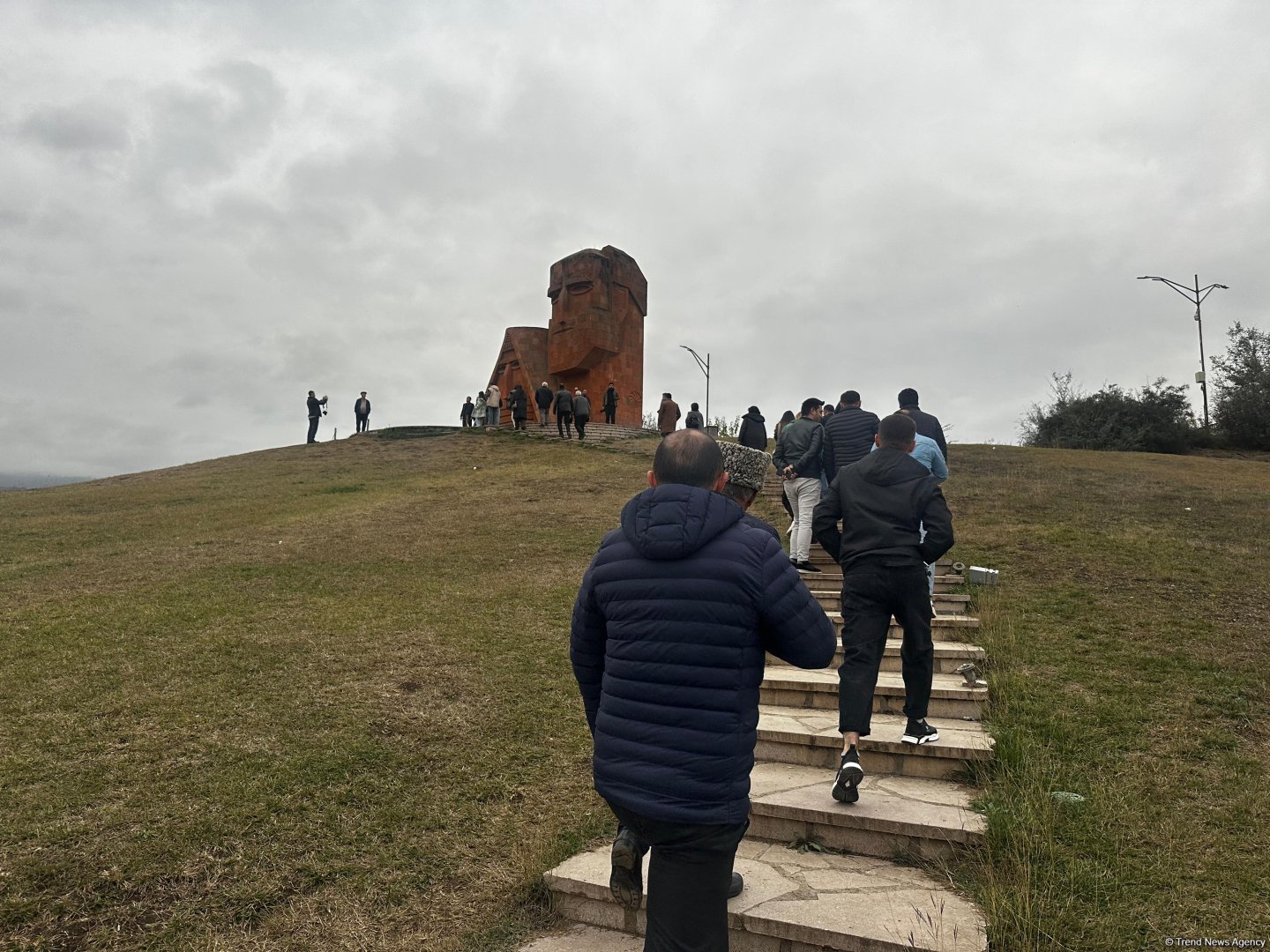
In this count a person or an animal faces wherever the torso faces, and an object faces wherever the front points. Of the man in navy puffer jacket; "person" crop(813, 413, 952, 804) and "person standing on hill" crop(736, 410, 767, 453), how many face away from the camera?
3

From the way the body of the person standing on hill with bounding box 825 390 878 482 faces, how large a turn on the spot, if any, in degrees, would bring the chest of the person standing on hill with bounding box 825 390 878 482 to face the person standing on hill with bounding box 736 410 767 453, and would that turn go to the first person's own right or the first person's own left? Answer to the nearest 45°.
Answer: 0° — they already face them

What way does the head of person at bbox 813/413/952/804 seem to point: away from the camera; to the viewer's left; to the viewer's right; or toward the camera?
away from the camera

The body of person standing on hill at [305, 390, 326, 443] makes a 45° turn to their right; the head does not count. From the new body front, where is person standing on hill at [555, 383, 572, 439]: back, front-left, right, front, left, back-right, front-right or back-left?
front

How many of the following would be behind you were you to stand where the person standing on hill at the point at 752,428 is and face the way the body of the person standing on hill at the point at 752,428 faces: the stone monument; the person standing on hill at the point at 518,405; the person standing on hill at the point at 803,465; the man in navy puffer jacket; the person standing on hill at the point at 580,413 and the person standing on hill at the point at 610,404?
2

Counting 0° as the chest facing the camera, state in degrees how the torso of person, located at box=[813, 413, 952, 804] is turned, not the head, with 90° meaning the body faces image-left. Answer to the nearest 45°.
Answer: approximately 180°

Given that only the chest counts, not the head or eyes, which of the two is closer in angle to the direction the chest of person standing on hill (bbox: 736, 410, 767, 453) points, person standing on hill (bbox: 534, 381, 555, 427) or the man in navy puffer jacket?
the person standing on hill

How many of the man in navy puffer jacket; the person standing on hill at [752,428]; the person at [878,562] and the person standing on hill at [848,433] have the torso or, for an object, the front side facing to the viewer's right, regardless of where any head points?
0

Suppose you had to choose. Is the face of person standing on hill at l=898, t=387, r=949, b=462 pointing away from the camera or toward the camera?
away from the camera

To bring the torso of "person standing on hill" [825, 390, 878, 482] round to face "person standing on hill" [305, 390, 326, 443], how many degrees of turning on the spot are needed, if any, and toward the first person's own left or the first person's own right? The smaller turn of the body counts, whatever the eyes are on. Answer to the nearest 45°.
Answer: approximately 45° to the first person's own left

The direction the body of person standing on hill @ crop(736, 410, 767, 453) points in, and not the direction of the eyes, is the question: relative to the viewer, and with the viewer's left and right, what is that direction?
facing away from the viewer

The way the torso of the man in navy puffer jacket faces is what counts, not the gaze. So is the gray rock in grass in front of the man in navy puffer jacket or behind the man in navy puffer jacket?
in front

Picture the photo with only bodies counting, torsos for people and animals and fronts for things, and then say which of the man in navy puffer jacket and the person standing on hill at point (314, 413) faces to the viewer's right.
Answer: the person standing on hill

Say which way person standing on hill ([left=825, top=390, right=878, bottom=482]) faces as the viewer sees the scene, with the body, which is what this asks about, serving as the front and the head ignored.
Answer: away from the camera

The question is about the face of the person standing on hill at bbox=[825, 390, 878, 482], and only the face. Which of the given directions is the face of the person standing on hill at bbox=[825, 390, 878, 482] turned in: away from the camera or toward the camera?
away from the camera

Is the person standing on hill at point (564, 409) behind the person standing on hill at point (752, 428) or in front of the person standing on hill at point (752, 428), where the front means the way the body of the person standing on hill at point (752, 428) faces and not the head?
in front

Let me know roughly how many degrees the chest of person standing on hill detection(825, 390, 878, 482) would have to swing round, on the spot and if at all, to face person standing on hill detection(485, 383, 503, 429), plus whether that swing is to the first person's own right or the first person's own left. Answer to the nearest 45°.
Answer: approximately 45° to the first person's own left

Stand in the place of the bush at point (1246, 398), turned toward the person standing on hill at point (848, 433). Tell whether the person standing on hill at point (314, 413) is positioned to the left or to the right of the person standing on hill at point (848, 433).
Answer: right

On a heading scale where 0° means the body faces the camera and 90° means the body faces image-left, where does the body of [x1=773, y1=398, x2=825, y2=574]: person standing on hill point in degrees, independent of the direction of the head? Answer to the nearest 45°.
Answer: approximately 225°

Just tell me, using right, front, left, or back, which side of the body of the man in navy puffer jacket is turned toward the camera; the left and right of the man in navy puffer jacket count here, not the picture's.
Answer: back
